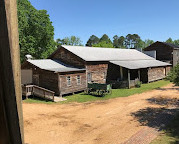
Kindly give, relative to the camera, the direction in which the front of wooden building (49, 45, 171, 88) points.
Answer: facing the viewer and to the right of the viewer

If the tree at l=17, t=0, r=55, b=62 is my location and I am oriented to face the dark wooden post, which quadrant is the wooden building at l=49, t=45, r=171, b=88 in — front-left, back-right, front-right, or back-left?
front-left

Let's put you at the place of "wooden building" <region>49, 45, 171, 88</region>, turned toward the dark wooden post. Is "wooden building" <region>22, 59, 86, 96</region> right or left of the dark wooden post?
right

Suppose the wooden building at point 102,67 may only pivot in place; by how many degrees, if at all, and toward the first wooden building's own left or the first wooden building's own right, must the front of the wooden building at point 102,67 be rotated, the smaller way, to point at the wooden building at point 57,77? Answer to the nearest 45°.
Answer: approximately 90° to the first wooden building's own right

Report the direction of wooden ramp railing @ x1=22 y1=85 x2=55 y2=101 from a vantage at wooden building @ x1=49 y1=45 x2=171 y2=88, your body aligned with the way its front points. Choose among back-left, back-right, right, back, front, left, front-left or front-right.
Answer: right

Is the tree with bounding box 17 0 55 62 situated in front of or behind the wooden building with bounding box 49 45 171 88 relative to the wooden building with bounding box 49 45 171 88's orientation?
behind

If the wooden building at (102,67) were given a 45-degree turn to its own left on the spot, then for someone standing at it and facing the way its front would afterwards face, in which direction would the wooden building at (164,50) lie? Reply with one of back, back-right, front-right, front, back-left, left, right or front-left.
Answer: front-left

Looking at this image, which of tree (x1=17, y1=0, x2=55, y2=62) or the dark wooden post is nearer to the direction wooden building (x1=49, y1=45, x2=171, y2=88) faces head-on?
the dark wooden post

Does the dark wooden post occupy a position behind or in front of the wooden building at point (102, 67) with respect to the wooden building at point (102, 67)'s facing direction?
in front
